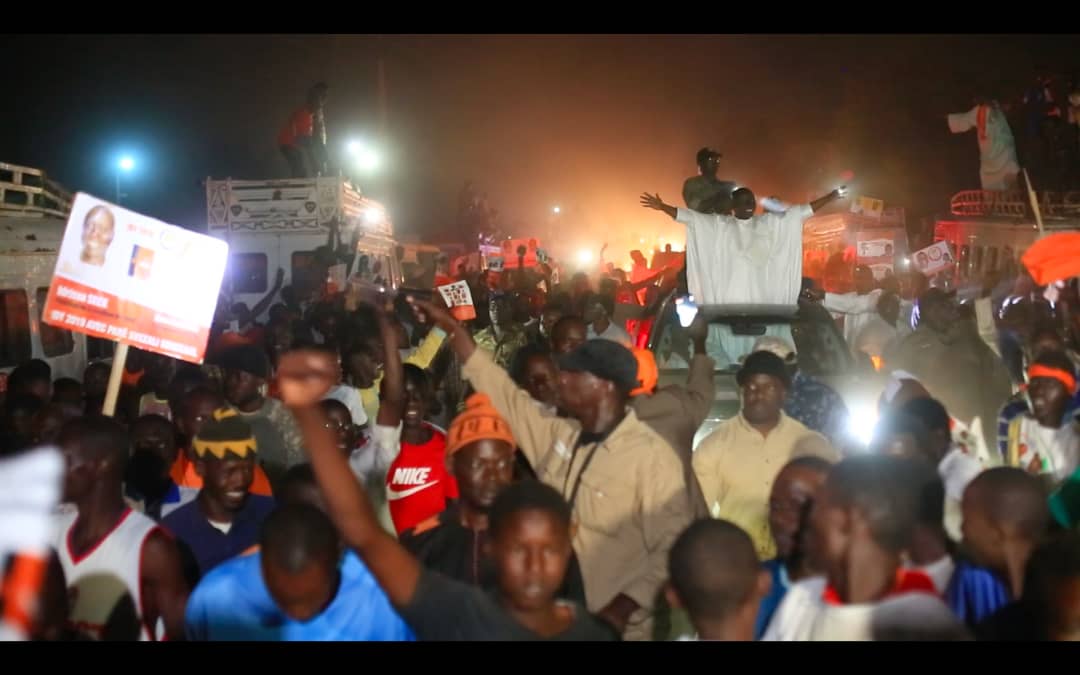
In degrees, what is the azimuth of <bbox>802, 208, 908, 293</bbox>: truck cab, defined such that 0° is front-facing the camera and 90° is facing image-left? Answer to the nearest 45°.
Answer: approximately 45°

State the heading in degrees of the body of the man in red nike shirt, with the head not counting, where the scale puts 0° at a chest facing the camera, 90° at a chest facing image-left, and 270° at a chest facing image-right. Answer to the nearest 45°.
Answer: approximately 0°

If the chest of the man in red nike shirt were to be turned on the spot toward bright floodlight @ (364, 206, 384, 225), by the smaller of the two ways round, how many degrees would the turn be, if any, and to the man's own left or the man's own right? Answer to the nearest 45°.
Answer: approximately 180°

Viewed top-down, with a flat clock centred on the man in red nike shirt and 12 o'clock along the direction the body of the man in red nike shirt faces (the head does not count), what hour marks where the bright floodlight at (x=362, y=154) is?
The bright floodlight is roughly at 6 o'clock from the man in red nike shirt.
